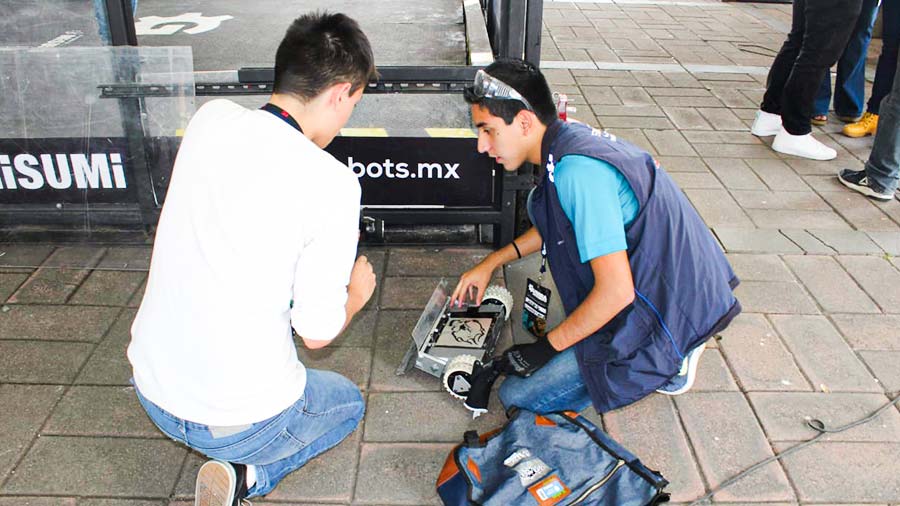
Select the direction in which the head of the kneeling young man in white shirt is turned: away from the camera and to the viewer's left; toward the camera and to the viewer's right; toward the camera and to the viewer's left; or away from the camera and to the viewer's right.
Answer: away from the camera and to the viewer's right

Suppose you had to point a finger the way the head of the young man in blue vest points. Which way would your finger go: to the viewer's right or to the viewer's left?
to the viewer's left

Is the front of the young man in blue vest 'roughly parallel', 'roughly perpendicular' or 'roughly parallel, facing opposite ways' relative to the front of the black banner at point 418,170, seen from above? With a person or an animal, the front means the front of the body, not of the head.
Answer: roughly perpendicular

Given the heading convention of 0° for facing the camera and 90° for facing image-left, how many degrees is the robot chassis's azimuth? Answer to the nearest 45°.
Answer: approximately 90°

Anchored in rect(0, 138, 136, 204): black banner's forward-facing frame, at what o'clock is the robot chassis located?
The robot chassis is roughly at 11 o'clock from the black banner.

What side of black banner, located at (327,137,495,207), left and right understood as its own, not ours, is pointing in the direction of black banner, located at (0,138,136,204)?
right

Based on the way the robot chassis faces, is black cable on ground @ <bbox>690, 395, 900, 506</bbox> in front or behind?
behind

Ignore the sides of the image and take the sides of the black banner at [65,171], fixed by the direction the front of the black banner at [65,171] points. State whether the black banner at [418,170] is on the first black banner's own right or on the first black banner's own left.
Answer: on the first black banner's own left

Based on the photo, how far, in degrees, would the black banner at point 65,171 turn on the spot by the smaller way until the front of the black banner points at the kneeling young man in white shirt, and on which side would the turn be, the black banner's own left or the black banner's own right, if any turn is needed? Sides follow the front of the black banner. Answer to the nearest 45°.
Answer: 0° — it already faces them
